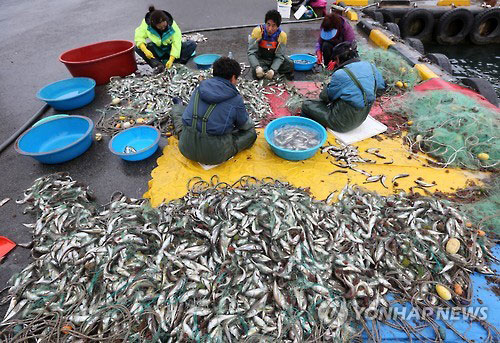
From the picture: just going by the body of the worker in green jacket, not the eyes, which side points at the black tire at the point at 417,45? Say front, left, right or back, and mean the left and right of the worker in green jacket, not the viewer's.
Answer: left

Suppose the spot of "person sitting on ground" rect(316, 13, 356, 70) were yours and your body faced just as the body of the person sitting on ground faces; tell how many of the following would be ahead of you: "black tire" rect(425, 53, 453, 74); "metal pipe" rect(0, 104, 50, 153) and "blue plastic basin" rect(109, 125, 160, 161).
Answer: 2

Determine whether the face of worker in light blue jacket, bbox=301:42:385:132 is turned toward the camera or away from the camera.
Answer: away from the camera

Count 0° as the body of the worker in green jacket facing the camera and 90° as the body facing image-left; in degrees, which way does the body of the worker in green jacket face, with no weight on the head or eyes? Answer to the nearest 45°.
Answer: approximately 0°

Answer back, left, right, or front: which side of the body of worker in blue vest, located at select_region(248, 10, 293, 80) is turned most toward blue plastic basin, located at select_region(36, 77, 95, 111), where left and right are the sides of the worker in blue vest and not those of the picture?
right

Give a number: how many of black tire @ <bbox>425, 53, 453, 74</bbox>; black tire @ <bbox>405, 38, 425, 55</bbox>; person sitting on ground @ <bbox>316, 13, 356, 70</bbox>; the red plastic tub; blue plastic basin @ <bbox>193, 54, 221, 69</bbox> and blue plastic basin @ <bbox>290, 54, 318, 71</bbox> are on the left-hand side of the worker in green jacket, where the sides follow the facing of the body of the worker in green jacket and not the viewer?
5

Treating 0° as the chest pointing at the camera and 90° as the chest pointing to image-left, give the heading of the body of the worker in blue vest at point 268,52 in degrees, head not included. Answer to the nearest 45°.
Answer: approximately 0°

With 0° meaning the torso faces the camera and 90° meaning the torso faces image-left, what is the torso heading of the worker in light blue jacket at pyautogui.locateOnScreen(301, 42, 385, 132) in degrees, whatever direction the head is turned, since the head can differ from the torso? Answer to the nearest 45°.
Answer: approximately 135°

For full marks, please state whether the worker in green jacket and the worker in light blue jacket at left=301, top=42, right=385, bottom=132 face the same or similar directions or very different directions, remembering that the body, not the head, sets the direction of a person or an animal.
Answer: very different directions

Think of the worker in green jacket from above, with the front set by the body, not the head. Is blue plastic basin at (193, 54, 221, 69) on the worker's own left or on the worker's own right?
on the worker's own left

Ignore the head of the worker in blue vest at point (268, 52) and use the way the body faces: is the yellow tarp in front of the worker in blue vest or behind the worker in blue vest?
in front
